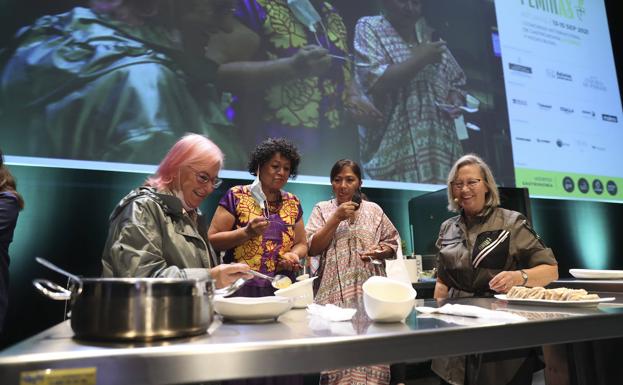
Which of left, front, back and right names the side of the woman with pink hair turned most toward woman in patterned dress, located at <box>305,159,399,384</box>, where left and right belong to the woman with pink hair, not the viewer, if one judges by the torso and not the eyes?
left

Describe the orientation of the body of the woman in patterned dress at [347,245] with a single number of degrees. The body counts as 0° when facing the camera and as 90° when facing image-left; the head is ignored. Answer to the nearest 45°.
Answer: approximately 0°

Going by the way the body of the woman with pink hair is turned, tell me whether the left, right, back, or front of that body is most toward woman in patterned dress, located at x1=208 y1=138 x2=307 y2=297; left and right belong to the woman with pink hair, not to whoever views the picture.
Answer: left

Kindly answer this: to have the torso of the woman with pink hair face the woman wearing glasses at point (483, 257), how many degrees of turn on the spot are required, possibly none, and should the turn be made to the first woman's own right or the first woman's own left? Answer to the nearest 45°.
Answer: approximately 45° to the first woman's own left

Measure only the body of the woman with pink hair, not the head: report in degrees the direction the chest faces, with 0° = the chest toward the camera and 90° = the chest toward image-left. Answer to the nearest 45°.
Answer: approximately 315°

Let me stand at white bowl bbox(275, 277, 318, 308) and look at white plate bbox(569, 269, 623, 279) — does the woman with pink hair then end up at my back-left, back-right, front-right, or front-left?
back-left

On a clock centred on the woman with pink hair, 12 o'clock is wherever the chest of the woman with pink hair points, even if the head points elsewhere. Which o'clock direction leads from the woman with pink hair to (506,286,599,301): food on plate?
The food on plate is roughly at 11 o'clock from the woman with pink hair.
